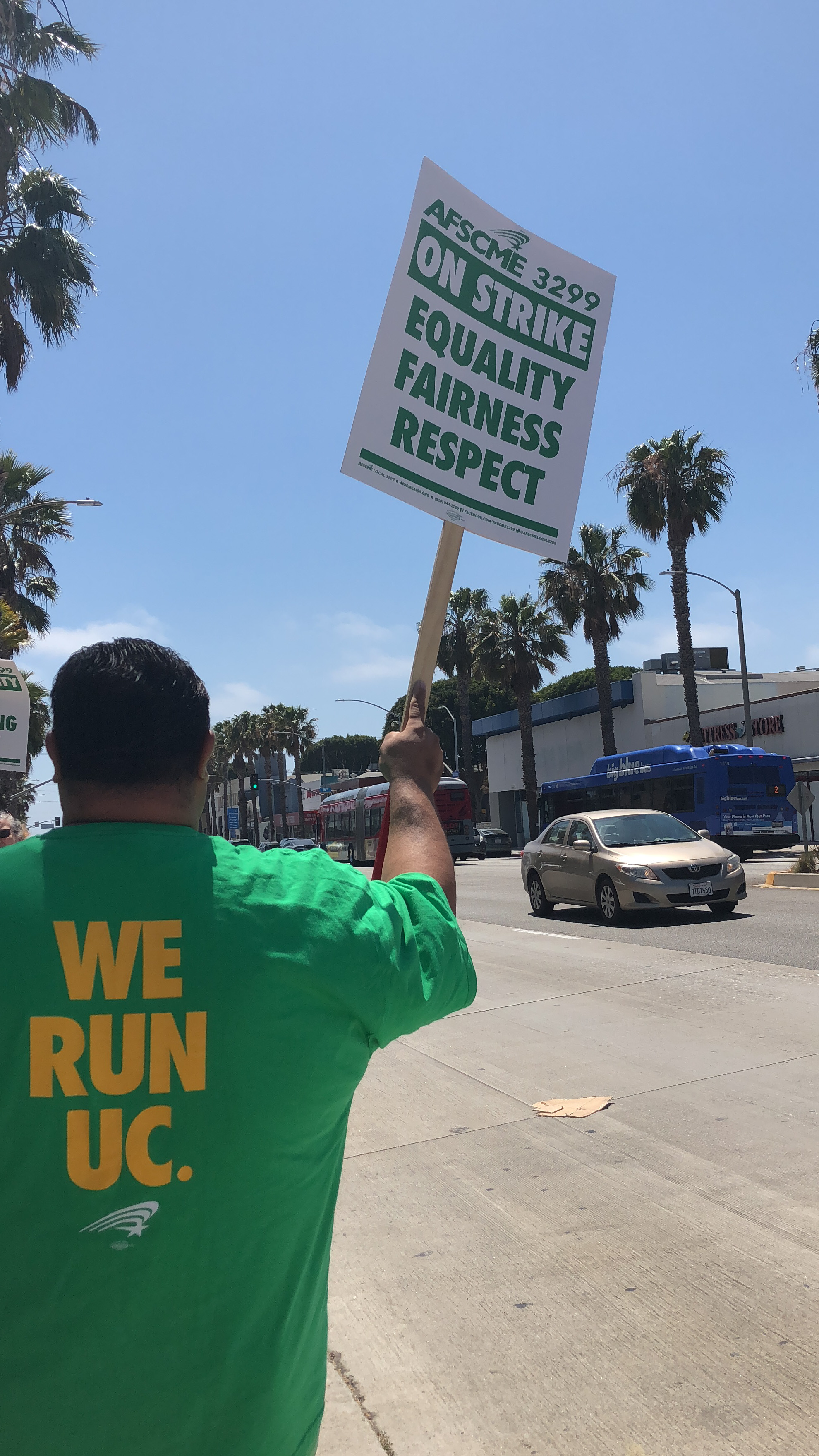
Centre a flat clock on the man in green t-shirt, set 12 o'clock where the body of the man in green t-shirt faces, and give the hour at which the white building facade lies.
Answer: The white building facade is roughly at 1 o'clock from the man in green t-shirt.

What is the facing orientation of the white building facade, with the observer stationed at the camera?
facing the viewer and to the left of the viewer

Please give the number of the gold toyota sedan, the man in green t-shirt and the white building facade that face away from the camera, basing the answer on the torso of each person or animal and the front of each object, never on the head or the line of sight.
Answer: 1

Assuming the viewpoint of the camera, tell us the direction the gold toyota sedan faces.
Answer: facing the viewer and to the right of the viewer

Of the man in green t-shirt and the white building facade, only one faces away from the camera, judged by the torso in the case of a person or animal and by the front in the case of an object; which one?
the man in green t-shirt

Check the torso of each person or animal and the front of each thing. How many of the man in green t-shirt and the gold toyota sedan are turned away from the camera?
1

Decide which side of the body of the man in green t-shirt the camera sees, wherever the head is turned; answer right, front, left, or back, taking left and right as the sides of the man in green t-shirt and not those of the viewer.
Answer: back

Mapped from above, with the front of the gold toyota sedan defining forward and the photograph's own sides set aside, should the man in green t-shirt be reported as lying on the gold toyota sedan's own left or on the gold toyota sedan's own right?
on the gold toyota sedan's own right

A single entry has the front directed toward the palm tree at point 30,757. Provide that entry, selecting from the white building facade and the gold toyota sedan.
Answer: the white building facade

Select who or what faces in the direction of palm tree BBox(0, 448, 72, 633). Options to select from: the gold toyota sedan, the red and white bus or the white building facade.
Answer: the white building facade

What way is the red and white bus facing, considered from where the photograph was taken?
facing away from the viewer and to the left of the viewer

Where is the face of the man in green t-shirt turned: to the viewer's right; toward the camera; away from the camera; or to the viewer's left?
away from the camera

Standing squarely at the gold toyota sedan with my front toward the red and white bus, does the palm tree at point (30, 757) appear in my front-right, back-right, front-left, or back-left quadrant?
front-left

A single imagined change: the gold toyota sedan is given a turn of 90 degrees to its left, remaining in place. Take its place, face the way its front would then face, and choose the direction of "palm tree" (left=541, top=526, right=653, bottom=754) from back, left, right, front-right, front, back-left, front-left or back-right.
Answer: front-left
